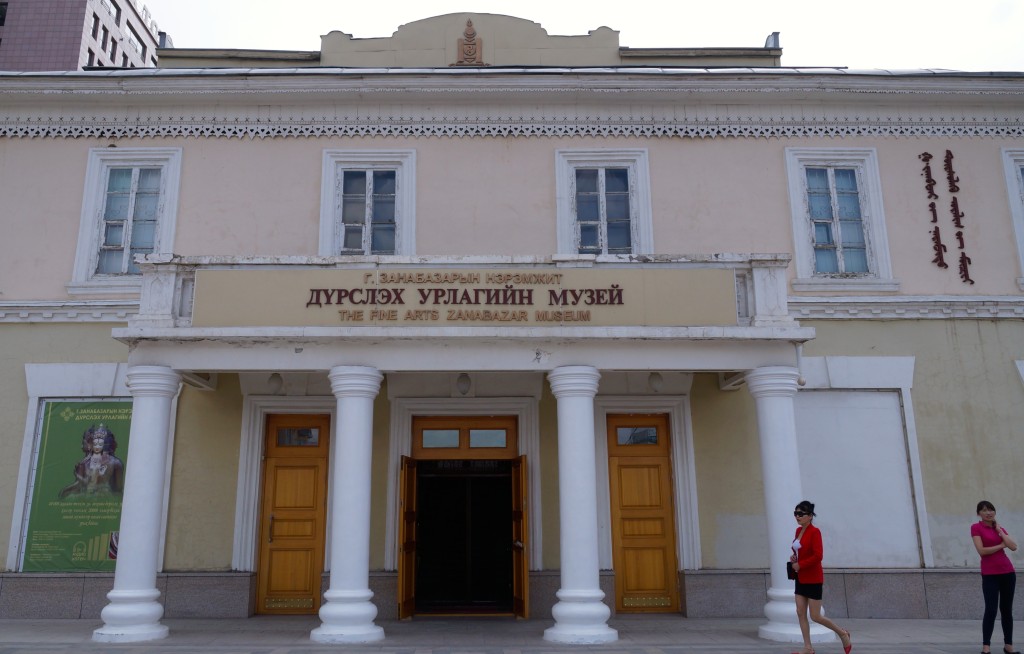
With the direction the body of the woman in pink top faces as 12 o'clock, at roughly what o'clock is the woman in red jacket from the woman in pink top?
The woman in red jacket is roughly at 2 o'clock from the woman in pink top.

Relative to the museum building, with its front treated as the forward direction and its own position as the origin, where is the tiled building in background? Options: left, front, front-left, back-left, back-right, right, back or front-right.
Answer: back-right

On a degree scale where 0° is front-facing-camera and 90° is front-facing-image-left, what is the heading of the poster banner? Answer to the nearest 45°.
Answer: approximately 0°

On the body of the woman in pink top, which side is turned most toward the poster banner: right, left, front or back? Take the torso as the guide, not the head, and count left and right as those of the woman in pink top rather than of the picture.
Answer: right

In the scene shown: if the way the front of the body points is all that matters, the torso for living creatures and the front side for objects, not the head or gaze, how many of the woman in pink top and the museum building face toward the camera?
2

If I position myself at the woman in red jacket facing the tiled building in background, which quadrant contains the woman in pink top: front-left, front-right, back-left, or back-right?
back-right

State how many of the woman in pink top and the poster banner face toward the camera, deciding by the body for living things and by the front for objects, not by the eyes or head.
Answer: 2

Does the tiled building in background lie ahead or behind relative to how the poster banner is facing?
behind

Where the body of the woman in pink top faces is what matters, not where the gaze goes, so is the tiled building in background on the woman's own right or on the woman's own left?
on the woman's own right

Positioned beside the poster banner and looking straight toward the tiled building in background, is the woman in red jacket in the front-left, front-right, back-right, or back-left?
back-right
